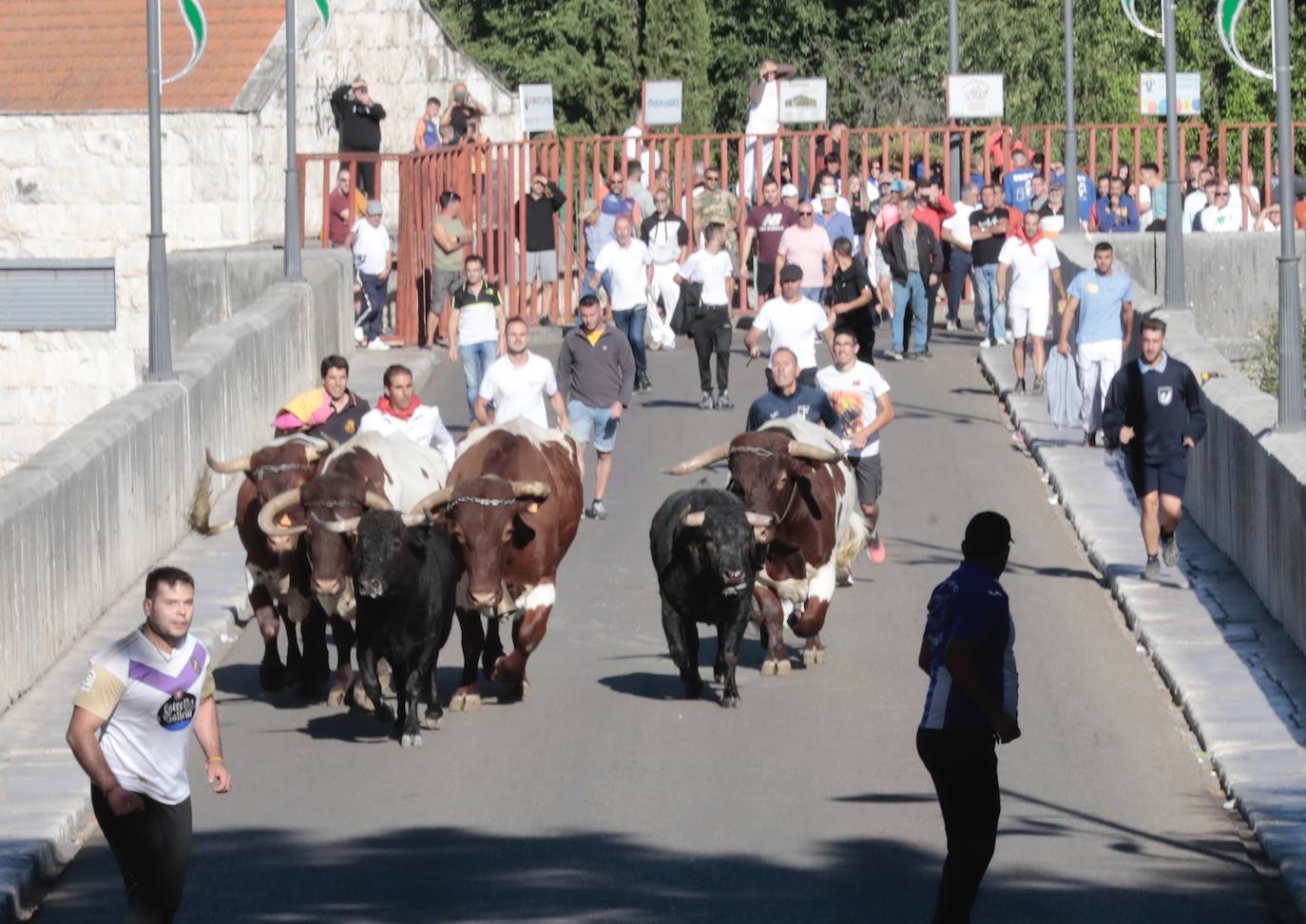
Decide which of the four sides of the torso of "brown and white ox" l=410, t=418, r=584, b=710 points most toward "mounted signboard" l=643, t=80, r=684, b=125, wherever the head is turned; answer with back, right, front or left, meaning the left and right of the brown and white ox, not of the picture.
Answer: back

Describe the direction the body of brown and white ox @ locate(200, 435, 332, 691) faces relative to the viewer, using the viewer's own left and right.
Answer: facing the viewer

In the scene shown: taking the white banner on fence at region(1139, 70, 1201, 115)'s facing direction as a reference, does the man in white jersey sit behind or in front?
in front

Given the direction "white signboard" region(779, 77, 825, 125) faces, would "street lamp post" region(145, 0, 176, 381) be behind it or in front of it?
in front

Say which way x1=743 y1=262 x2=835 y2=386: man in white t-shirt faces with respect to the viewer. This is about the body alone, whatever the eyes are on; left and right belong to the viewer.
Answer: facing the viewer

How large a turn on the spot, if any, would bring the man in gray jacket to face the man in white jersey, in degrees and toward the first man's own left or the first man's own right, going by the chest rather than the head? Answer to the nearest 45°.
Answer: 0° — they already face them

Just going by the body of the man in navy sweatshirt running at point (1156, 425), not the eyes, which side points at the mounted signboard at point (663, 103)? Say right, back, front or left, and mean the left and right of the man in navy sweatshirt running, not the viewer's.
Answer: back

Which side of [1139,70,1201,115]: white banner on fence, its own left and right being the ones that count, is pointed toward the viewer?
front

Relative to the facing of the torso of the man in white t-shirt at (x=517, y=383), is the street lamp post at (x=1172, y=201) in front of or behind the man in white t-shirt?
behind

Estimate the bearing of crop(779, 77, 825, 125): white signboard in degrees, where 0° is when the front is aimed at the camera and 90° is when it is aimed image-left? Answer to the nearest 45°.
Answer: approximately 0°

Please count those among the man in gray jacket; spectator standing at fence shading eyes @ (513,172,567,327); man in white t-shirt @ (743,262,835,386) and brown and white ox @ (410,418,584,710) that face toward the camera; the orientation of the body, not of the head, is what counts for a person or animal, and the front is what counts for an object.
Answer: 4

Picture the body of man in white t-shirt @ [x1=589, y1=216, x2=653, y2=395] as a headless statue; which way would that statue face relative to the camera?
toward the camera

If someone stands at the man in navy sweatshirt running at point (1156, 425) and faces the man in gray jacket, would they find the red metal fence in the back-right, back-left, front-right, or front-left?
front-right

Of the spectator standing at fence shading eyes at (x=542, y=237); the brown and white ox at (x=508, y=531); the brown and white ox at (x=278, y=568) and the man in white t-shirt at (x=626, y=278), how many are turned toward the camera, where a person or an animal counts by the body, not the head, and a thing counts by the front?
4
